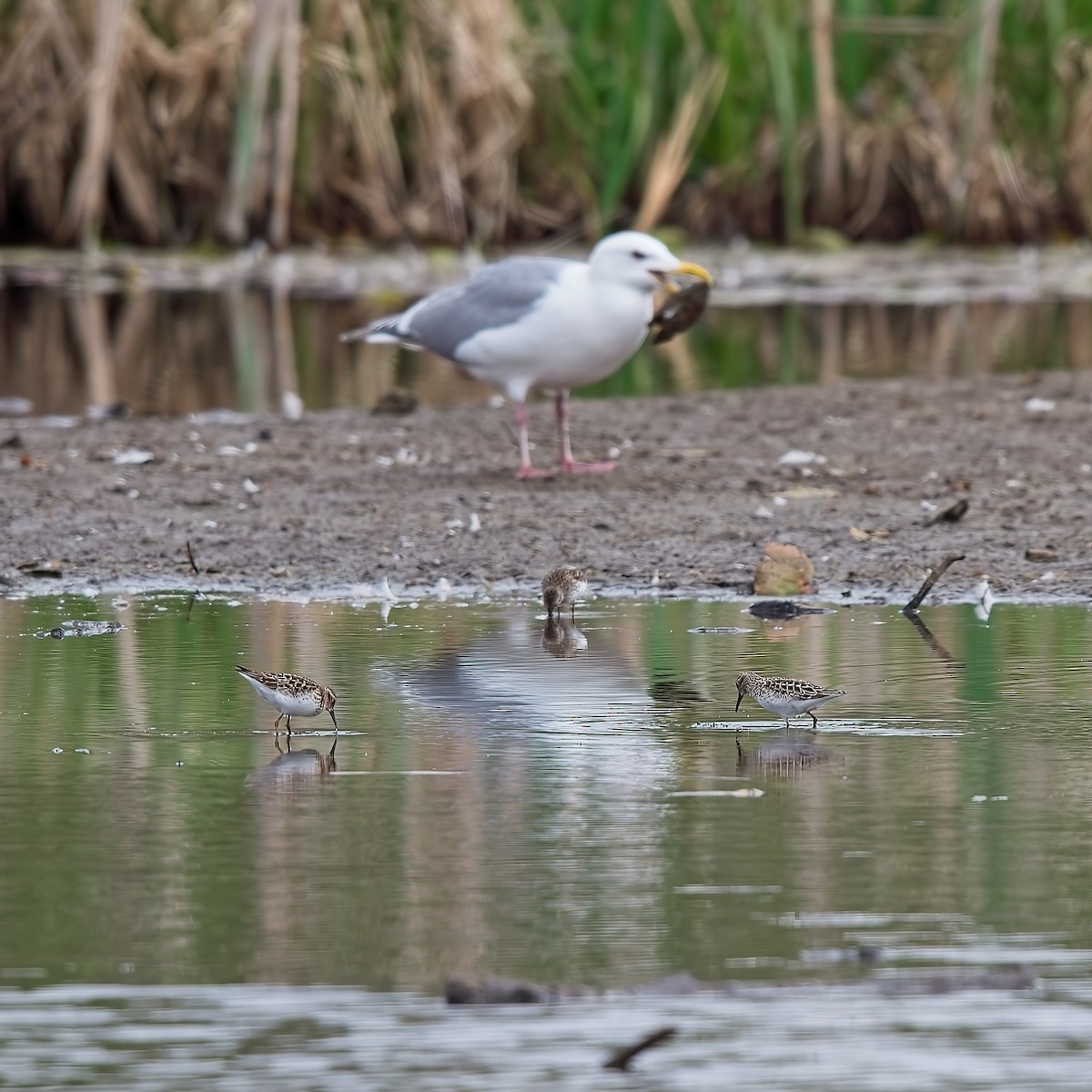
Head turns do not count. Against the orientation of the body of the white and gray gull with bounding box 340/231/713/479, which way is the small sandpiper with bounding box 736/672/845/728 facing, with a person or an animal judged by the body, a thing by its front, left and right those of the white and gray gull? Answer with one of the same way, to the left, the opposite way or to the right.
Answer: the opposite way

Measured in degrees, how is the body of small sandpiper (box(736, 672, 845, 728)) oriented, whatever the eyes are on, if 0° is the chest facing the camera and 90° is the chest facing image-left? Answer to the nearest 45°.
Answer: approximately 90°

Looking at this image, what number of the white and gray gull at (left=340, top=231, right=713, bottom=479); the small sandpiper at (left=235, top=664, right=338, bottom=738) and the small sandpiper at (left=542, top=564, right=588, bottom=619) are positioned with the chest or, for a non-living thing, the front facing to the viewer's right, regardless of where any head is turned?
2

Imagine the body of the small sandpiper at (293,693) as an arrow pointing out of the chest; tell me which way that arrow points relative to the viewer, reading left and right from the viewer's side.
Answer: facing to the right of the viewer

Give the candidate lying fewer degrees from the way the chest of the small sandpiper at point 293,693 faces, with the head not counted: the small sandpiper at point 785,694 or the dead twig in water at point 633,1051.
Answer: the small sandpiper

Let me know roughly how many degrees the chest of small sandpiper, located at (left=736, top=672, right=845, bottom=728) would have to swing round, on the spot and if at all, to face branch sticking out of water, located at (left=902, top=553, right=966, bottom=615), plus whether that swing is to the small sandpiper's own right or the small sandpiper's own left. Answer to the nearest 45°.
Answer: approximately 90° to the small sandpiper's own right

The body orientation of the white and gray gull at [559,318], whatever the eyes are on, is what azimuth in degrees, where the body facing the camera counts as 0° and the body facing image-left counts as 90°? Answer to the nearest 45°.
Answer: approximately 270°

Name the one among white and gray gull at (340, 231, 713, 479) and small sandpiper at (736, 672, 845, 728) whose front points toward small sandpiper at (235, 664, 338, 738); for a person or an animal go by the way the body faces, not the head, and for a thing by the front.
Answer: small sandpiper at (736, 672, 845, 728)

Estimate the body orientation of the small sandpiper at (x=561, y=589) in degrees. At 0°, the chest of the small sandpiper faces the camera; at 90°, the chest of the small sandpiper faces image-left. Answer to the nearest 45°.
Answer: approximately 45°

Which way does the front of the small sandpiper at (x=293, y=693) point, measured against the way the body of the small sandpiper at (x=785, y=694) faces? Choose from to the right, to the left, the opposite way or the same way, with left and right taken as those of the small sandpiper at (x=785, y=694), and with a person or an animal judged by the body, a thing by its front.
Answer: the opposite way
